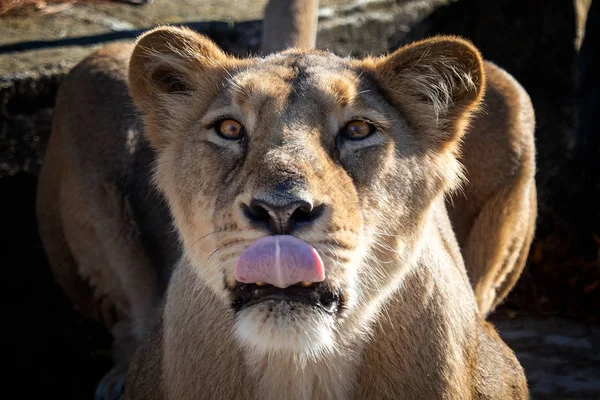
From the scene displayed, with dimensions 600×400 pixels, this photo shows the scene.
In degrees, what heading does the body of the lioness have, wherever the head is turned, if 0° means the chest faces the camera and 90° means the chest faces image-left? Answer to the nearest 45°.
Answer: approximately 0°
